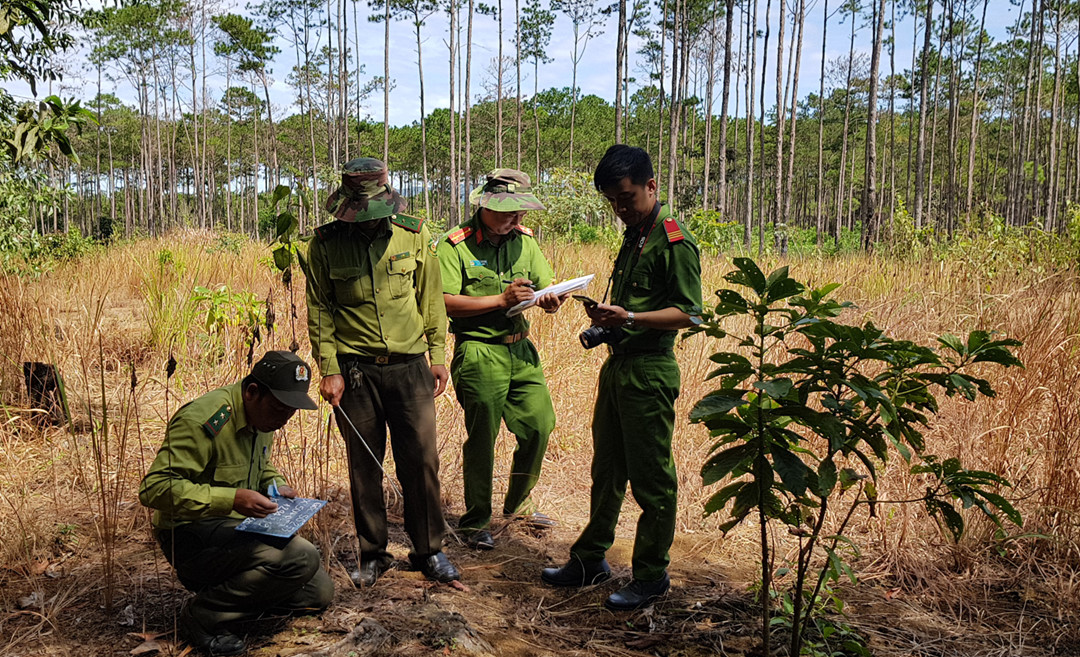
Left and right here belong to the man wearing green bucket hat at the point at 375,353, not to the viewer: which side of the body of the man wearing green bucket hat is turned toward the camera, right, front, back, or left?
front

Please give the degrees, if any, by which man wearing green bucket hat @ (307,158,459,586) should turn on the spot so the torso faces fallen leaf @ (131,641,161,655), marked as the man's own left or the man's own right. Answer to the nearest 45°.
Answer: approximately 45° to the man's own right

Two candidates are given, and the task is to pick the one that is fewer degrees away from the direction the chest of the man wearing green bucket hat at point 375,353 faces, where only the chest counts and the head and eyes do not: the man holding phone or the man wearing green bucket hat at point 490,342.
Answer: the man holding phone

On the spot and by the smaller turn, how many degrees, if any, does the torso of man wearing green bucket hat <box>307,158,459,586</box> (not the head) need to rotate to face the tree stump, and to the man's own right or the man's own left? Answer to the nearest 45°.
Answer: approximately 135° to the man's own right

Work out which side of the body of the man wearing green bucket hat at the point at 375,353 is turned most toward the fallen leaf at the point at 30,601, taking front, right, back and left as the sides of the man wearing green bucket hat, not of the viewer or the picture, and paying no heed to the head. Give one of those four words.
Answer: right

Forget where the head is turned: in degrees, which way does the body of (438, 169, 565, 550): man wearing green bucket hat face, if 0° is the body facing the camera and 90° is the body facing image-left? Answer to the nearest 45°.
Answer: approximately 315°

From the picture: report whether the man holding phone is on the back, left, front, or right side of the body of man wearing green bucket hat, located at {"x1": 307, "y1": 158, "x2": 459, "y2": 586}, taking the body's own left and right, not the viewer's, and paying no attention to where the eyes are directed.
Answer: left

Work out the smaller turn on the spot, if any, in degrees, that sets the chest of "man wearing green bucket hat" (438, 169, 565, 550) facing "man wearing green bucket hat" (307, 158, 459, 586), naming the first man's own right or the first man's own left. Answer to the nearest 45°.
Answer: approximately 90° to the first man's own right

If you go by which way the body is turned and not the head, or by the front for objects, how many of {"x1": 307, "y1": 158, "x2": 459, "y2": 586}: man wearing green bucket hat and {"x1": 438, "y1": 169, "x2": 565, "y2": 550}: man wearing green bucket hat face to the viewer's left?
0
